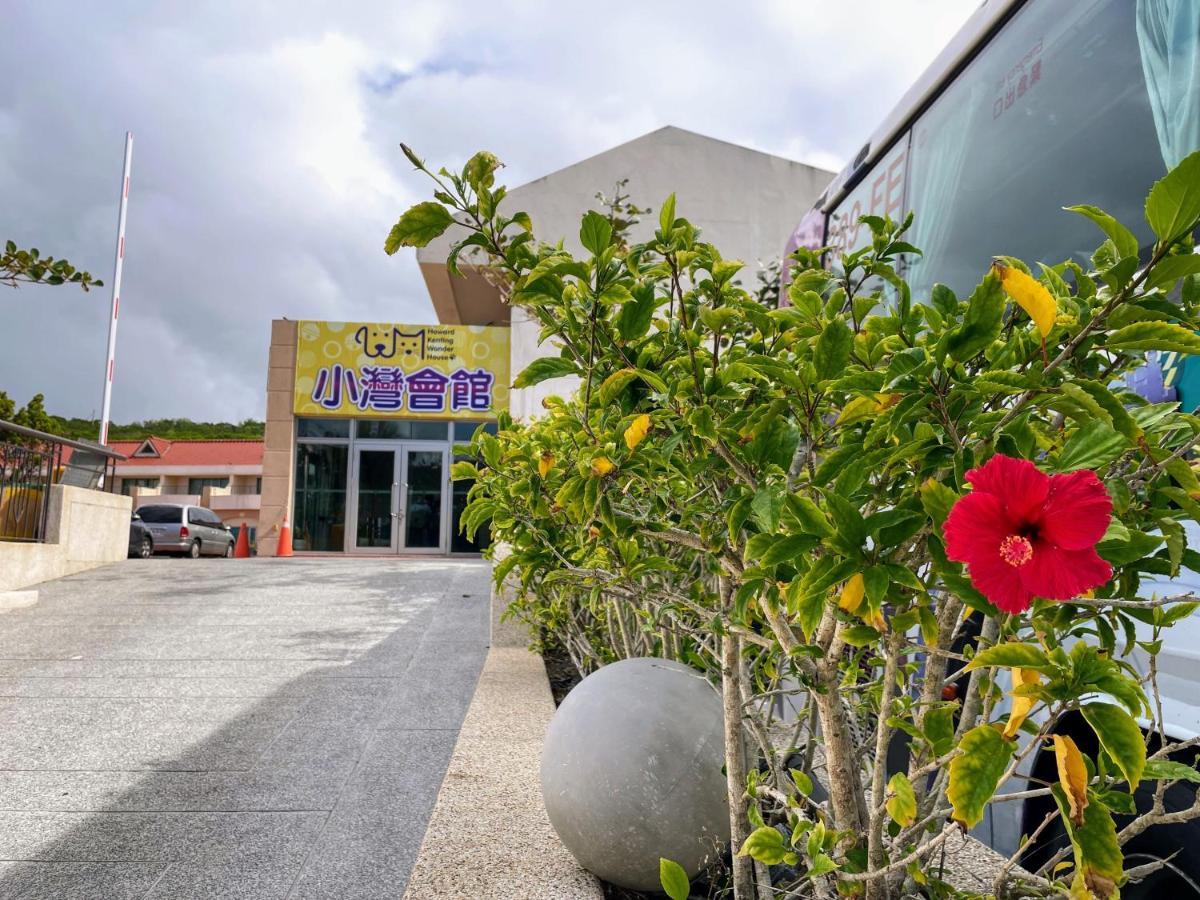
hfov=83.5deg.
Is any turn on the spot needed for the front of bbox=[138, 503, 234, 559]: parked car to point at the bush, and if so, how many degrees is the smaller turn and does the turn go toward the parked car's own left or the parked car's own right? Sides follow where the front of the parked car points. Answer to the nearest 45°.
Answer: approximately 135° to the parked car's own right

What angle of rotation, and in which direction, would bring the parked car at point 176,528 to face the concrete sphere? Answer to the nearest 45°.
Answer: approximately 135° to its right

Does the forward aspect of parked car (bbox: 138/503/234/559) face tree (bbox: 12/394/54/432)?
no

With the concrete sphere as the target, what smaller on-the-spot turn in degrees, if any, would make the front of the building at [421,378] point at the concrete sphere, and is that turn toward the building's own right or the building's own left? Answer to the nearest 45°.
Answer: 0° — it already faces it

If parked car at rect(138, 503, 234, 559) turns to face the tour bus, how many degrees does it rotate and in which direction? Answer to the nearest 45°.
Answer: approximately 135° to its right

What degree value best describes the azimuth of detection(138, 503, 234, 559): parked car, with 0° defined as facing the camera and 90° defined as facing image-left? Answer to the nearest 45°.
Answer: approximately 225°

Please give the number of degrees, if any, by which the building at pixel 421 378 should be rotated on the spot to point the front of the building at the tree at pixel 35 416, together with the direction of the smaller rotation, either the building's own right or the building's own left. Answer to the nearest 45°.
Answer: approximately 90° to the building's own right

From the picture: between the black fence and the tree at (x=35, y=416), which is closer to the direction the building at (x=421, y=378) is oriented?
the black fence

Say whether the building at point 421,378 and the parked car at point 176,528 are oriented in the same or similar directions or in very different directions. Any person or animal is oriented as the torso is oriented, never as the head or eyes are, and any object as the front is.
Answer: very different directions

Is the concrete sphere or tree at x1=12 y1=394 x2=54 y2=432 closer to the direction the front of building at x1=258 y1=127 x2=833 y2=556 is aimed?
the concrete sphere

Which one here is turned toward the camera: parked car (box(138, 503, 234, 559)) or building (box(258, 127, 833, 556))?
the building

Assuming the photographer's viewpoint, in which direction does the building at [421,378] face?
facing the viewer

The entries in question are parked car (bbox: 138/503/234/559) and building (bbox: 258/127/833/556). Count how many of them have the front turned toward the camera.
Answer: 1

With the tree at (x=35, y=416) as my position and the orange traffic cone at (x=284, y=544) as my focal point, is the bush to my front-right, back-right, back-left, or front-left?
front-right
